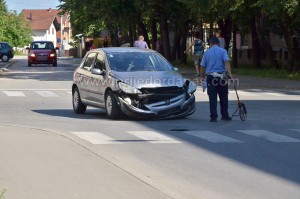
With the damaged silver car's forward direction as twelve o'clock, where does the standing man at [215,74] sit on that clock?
The standing man is roughly at 11 o'clock from the damaged silver car.

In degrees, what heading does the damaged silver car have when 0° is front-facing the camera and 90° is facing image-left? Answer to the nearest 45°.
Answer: approximately 315°
